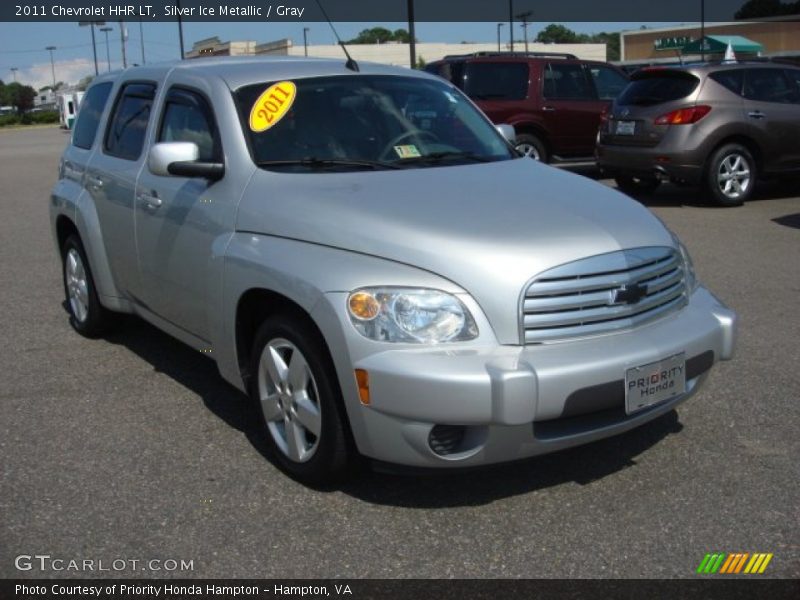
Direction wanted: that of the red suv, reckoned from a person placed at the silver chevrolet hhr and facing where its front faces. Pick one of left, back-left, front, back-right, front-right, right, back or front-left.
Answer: back-left

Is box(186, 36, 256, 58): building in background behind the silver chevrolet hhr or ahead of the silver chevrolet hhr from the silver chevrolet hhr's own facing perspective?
behind

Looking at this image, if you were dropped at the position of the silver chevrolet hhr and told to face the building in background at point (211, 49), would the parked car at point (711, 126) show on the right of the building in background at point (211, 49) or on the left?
right

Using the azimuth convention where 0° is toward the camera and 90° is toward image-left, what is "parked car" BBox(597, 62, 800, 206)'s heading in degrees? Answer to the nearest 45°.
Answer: approximately 225°

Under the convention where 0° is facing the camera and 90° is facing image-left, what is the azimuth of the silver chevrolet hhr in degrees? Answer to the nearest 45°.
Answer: approximately 315°

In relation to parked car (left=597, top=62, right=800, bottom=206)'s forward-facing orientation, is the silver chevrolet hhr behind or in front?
behind

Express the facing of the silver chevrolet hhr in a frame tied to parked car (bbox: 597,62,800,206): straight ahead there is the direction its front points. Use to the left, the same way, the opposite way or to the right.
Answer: to the right

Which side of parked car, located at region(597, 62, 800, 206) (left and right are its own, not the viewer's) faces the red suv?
left

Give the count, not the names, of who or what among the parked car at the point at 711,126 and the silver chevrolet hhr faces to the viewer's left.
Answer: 0

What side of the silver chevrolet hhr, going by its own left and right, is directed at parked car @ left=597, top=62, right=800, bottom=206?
left
